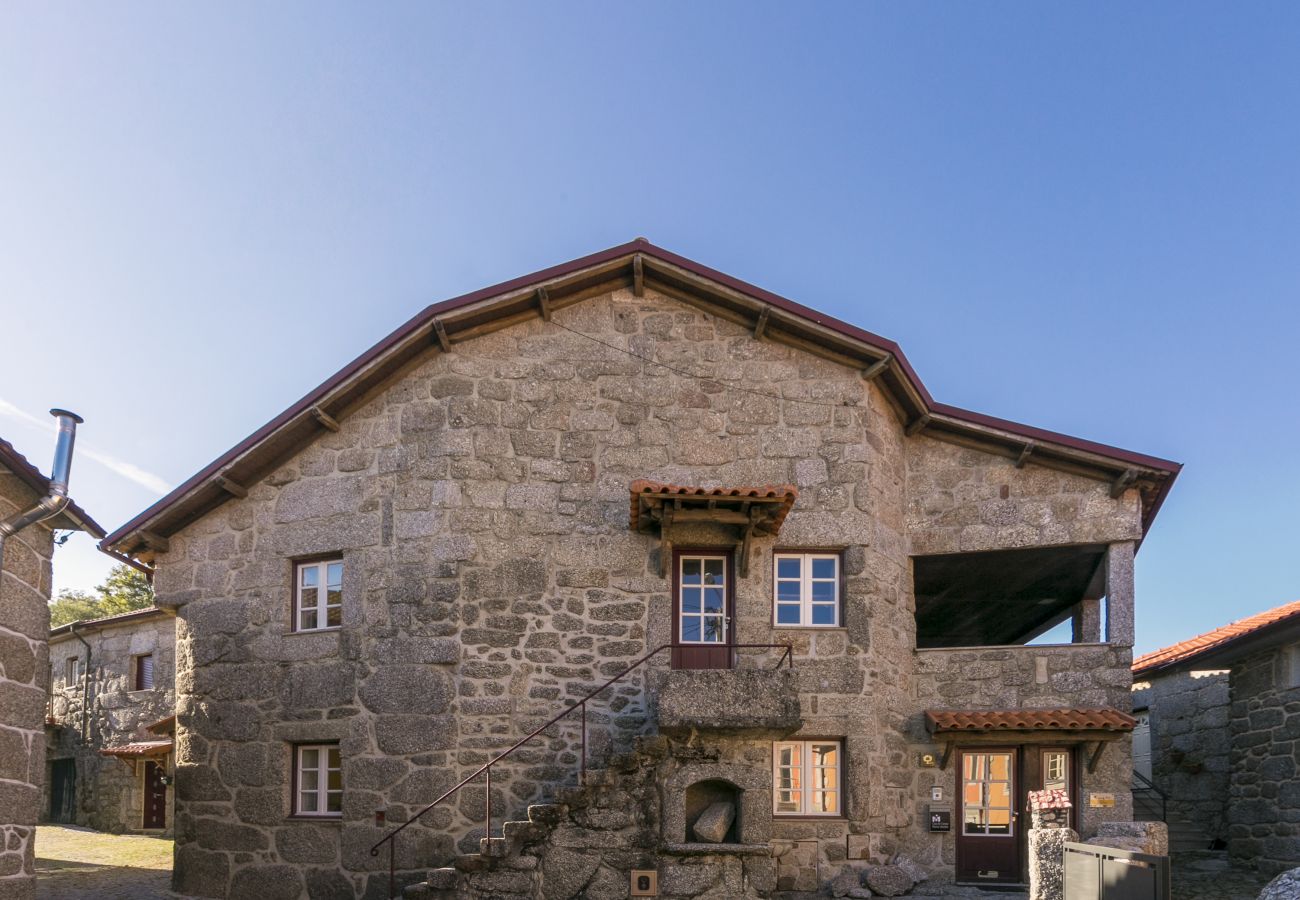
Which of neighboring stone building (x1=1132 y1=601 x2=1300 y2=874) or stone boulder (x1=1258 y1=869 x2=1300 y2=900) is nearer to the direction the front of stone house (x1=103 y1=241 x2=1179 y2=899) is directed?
the stone boulder

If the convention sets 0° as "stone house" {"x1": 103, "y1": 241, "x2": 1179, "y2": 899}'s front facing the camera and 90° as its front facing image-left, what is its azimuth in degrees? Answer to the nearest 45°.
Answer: approximately 0°

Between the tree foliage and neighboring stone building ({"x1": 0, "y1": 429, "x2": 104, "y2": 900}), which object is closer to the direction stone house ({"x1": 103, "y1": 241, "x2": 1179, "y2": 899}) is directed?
the neighboring stone building

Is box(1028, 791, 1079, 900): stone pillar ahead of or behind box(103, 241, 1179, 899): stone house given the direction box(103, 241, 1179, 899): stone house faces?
ahead

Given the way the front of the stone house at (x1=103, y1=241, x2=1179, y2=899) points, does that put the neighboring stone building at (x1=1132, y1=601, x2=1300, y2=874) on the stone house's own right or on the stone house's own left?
on the stone house's own left

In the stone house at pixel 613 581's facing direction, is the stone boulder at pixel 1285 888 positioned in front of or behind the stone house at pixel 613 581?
in front
